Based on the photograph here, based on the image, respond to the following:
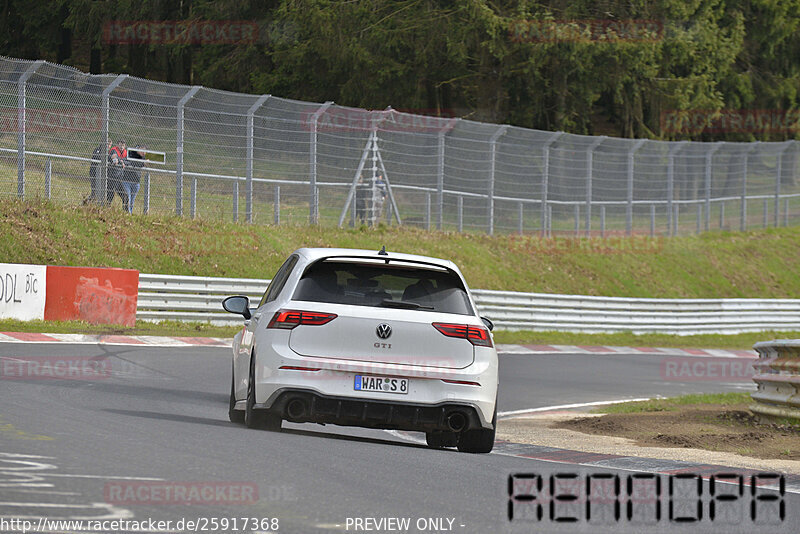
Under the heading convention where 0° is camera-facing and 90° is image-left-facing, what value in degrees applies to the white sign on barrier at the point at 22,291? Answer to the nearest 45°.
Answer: approximately 0°

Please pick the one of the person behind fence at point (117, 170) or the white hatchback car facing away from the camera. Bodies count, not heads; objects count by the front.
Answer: the white hatchback car

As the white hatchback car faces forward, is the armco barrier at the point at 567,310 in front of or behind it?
in front

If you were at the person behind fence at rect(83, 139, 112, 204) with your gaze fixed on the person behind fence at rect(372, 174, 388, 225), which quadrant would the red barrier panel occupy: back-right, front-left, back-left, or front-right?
back-right

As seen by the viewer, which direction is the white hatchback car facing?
away from the camera

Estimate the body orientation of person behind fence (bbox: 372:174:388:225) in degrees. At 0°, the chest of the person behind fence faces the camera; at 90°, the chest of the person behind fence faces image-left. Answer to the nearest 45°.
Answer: approximately 0°

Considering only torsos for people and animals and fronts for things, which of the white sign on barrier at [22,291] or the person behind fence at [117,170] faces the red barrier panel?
the person behind fence

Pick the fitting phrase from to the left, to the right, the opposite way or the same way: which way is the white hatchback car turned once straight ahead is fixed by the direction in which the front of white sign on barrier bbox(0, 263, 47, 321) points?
the opposite way
